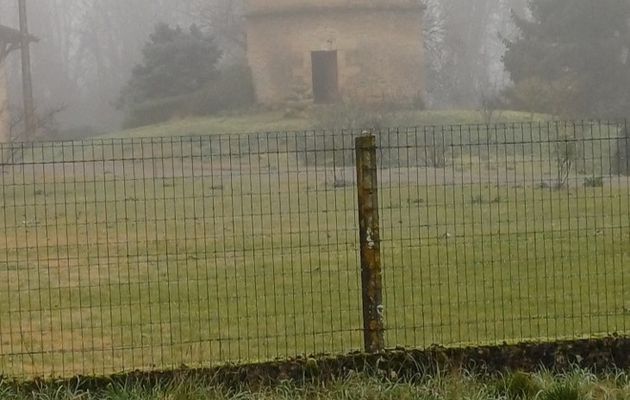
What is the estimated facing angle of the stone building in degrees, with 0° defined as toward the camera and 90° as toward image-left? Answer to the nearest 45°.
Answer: approximately 0°

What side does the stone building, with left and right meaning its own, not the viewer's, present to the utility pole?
right
